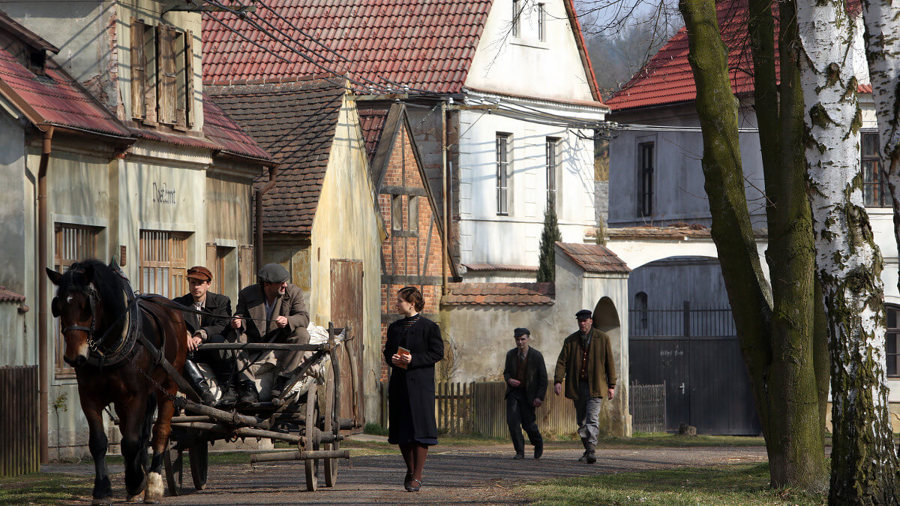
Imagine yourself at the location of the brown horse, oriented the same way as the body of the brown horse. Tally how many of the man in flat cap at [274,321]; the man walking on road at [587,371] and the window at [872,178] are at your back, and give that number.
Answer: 3

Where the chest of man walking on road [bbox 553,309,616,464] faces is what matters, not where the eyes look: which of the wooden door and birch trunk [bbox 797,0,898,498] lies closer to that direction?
the birch trunk

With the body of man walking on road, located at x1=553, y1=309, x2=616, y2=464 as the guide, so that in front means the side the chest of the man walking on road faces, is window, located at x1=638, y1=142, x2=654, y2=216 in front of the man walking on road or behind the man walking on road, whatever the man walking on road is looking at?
behind

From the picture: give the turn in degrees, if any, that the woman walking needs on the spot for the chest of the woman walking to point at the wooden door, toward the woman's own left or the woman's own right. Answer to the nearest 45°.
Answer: approximately 135° to the woman's own right

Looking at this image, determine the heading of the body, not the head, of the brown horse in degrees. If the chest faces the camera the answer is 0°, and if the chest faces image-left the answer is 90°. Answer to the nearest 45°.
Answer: approximately 45°

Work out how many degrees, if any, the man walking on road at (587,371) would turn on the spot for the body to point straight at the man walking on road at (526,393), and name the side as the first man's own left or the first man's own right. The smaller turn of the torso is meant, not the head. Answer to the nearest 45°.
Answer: approximately 90° to the first man's own right

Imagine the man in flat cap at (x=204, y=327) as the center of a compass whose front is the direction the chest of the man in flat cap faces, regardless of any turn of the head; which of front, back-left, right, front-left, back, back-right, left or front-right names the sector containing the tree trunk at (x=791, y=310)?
back-left
